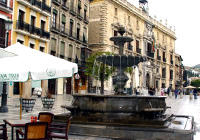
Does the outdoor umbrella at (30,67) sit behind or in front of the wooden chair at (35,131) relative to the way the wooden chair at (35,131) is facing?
in front

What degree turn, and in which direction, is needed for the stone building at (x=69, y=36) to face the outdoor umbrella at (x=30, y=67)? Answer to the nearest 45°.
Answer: approximately 45° to its right

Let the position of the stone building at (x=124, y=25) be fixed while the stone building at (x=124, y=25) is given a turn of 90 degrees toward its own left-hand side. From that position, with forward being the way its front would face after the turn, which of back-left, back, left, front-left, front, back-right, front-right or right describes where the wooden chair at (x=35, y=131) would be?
back-right

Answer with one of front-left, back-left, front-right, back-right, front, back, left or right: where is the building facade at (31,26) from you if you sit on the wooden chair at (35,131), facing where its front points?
front-right

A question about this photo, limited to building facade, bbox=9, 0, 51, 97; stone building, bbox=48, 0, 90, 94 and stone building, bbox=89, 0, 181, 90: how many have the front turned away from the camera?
0

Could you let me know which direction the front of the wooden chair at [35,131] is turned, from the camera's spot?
facing away from the viewer and to the left of the viewer

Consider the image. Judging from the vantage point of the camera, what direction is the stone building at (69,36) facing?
facing the viewer and to the right of the viewer

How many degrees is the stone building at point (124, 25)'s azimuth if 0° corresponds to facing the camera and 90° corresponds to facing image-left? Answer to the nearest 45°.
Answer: approximately 315°

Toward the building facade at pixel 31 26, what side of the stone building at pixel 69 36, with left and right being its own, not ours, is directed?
right

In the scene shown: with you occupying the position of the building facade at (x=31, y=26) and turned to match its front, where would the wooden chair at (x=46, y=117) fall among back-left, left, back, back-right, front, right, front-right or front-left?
front-right

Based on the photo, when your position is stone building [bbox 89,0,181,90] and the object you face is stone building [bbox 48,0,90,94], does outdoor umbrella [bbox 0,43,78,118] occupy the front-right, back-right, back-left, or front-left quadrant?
front-left

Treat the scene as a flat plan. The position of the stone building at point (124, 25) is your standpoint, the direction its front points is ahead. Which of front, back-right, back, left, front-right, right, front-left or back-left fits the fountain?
front-right

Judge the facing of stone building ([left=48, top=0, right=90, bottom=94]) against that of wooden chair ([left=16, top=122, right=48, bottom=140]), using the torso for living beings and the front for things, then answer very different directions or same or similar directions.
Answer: very different directions

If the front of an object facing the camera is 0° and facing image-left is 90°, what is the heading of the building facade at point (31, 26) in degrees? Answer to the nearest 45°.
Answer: approximately 315°
